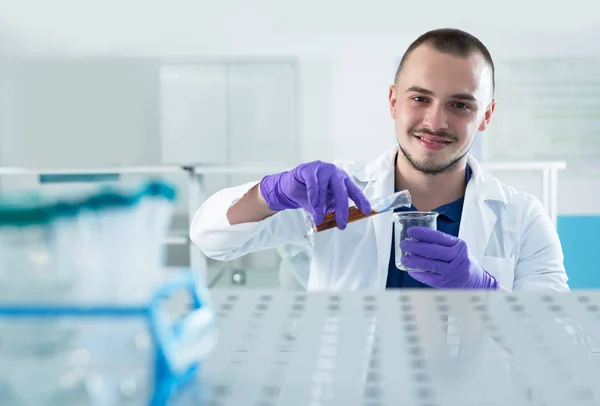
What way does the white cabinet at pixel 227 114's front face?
toward the camera

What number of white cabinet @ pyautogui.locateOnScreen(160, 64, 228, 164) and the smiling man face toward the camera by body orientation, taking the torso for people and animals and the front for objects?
2

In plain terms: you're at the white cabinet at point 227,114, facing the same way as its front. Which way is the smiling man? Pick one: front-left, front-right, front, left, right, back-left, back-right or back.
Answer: front

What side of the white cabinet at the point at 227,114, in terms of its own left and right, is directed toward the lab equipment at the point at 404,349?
front

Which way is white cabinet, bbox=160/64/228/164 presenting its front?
toward the camera

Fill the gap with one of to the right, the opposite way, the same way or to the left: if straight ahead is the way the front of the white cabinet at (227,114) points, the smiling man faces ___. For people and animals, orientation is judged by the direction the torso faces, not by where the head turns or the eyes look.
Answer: the same way

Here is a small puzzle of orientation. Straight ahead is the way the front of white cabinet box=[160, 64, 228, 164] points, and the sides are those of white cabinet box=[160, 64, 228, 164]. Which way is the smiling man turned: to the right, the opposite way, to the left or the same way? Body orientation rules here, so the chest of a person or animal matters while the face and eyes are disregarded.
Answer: the same way

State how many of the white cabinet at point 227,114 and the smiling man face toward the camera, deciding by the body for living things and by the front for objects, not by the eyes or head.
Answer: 2

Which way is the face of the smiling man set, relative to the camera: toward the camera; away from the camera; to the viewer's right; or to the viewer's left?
toward the camera

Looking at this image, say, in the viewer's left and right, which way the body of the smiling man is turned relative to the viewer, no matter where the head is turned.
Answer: facing the viewer

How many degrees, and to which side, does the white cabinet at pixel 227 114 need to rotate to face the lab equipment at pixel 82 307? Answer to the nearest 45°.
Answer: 0° — it already faces it

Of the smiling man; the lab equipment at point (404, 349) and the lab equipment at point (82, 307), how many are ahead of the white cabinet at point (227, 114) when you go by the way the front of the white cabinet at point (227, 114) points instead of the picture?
3

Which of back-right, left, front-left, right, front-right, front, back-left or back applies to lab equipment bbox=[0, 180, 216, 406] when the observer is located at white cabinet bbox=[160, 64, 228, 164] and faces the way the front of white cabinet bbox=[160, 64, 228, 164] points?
front
